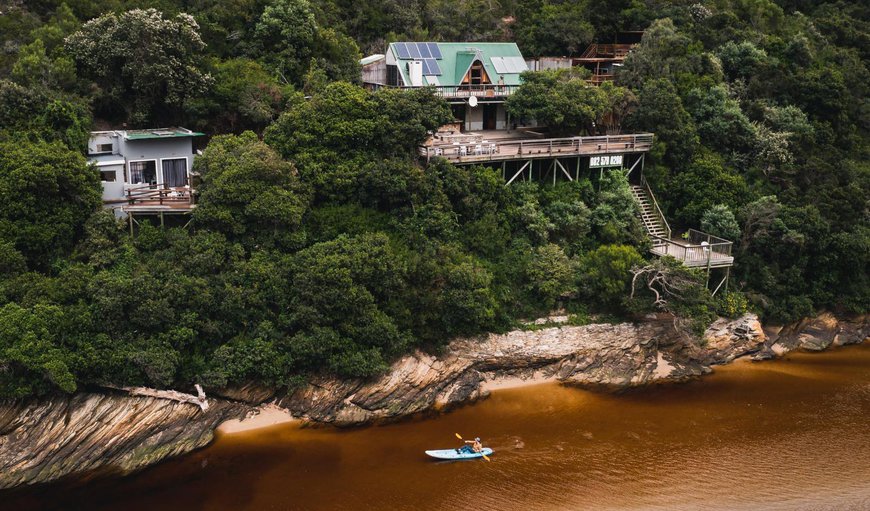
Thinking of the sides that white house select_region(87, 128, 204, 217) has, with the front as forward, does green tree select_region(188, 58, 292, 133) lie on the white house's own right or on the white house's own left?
on the white house's own left

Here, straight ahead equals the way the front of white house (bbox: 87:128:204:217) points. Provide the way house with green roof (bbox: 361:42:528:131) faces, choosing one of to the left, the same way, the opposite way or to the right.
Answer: the same way

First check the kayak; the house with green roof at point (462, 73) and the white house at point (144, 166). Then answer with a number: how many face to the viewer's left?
1

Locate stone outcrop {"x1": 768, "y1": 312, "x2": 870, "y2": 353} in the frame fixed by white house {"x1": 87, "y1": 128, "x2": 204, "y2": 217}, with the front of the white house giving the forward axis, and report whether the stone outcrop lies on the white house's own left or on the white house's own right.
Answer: on the white house's own left

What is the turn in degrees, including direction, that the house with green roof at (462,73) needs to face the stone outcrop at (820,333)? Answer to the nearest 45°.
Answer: approximately 90° to its left

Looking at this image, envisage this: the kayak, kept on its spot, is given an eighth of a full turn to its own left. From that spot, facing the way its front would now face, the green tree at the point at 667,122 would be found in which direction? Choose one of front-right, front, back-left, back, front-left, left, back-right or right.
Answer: back

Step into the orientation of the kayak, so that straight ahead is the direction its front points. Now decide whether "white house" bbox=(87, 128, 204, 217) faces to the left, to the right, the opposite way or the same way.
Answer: to the left

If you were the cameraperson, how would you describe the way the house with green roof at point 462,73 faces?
facing the viewer

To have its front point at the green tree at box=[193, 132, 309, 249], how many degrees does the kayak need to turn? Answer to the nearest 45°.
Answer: approximately 45° to its right

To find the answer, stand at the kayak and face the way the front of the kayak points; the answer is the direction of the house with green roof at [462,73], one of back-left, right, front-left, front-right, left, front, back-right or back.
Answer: right

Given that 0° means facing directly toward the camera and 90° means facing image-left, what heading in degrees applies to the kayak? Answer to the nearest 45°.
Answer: approximately 90°

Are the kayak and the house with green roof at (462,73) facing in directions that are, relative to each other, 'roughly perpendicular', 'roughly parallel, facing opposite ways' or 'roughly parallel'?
roughly perpendicular

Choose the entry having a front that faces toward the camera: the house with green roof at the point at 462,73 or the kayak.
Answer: the house with green roof

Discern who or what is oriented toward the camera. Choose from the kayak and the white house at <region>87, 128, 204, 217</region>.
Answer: the white house

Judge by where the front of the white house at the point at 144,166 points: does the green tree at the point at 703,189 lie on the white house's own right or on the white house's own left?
on the white house's own left

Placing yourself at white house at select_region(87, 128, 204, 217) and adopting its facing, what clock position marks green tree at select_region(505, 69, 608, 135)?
The green tree is roughly at 9 o'clock from the white house.
